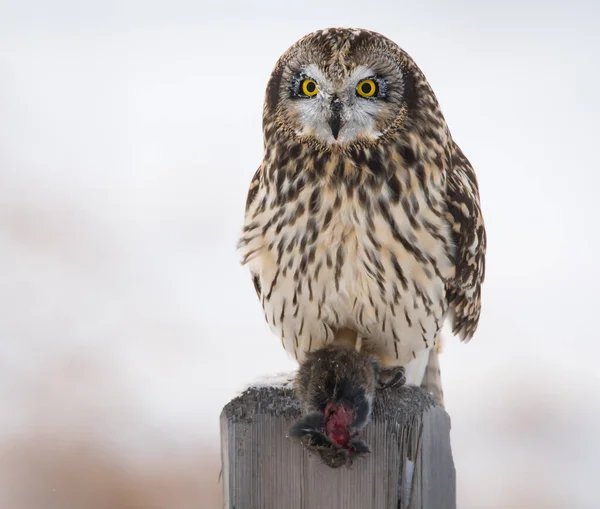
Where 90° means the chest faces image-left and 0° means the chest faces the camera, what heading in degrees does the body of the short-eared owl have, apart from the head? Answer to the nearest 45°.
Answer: approximately 0°
